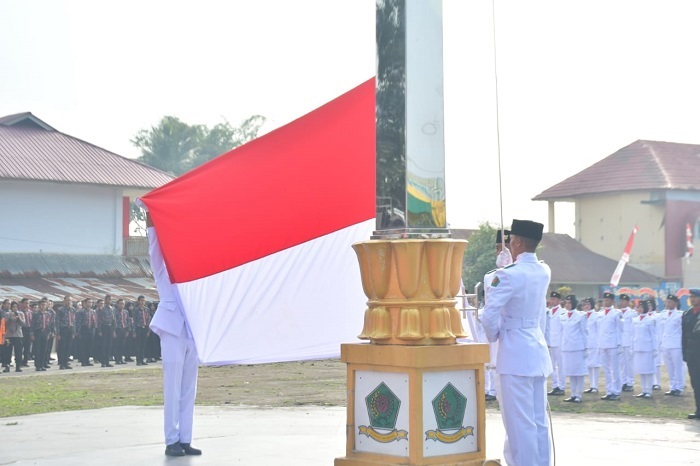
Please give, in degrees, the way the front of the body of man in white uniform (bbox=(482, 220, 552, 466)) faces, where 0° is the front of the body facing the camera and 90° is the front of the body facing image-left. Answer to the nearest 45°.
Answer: approximately 135°

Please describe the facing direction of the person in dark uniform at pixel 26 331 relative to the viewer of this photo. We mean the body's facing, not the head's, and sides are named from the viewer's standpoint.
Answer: facing the viewer and to the right of the viewer

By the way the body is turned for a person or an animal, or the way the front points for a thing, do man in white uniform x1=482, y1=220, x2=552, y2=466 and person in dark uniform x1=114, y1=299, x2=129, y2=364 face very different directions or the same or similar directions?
very different directions

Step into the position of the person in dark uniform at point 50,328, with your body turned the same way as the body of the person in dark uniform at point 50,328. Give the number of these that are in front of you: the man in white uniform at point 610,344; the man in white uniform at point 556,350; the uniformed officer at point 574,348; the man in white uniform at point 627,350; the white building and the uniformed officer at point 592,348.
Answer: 5

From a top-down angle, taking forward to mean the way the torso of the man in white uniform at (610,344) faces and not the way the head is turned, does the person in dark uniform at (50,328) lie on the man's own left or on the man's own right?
on the man's own right

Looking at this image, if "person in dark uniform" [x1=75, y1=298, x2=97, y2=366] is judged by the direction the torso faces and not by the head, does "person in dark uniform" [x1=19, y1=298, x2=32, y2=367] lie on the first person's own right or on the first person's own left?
on the first person's own right

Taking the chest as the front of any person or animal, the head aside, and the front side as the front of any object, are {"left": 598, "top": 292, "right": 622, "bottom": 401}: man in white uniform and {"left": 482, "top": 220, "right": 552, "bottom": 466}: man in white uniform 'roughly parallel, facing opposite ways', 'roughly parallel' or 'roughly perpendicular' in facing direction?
roughly perpendicular

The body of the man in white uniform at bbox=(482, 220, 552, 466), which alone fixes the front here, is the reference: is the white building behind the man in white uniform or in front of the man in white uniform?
in front

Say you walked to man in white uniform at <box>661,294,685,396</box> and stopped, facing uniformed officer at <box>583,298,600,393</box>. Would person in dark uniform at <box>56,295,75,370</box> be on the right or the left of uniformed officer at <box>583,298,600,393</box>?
right

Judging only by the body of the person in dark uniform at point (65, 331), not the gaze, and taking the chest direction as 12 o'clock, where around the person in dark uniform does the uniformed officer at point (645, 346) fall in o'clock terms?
The uniformed officer is roughly at 12 o'clock from the person in dark uniform.
